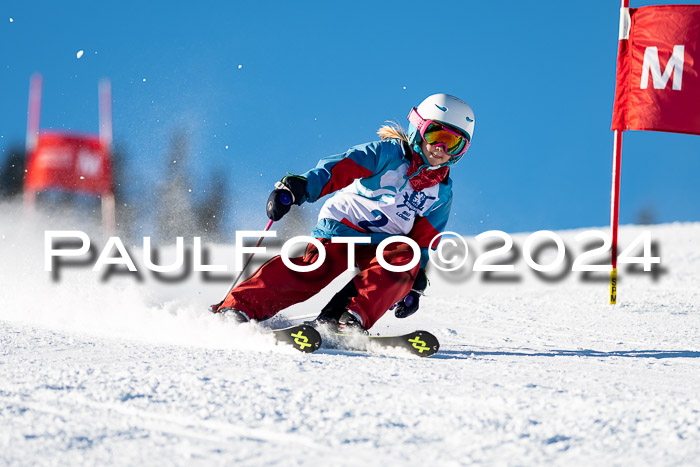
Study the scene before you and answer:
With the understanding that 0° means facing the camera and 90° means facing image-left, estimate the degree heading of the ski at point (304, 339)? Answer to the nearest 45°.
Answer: approximately 315°

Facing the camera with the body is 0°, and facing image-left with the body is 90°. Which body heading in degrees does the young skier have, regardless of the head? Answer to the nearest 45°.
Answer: approximately 315°

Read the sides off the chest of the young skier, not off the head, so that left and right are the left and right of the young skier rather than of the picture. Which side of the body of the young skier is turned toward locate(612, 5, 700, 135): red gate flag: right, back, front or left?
left
